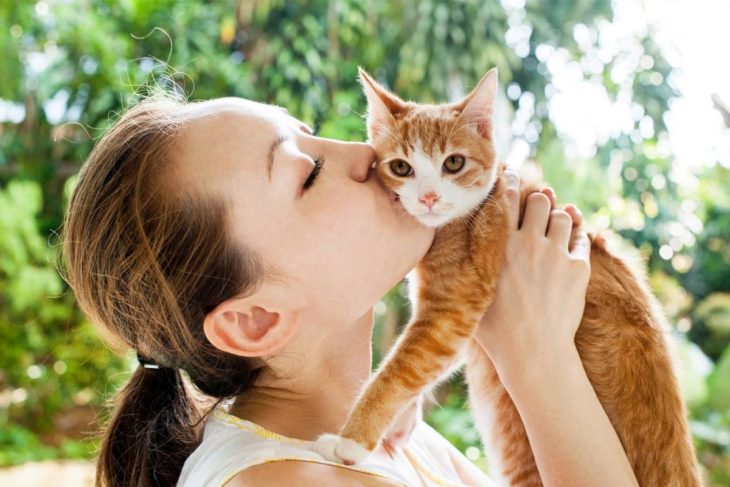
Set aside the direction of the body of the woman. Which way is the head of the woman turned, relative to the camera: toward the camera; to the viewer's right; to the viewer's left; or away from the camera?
to the viewer's right

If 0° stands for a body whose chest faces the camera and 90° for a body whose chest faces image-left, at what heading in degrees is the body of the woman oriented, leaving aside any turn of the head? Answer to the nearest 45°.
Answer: approximately 270°
